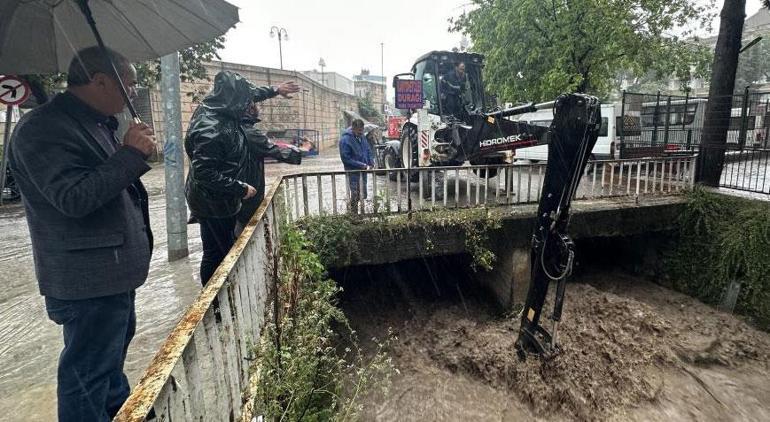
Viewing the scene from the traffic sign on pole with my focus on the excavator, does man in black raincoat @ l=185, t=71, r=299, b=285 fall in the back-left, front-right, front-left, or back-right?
front-right

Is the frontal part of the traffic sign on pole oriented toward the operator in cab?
no

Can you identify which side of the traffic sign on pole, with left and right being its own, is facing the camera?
front

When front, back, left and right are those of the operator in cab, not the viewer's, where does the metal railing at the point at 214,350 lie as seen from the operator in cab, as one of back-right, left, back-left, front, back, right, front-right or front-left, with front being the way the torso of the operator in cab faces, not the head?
front-right

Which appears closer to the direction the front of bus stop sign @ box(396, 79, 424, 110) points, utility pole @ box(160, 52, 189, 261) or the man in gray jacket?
the man in gray jacket

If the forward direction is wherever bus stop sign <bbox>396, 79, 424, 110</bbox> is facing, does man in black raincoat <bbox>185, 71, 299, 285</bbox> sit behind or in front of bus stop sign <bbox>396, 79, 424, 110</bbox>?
in front

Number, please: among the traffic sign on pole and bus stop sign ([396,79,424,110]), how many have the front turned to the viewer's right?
0

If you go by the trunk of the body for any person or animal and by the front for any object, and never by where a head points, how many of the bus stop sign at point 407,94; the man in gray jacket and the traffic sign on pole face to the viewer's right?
1

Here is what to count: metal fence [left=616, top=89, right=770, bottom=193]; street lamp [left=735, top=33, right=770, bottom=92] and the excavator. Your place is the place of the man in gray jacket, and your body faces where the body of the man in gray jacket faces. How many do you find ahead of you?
3

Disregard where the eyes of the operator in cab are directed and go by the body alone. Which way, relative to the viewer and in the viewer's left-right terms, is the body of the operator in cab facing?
facing the viewer and to the right of the viewer

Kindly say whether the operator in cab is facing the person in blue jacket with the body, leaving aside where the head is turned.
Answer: no

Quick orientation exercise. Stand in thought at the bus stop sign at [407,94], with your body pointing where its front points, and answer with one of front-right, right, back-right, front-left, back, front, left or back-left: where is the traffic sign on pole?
right

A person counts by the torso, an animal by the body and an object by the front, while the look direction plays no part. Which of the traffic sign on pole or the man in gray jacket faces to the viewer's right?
the man in gray jacket

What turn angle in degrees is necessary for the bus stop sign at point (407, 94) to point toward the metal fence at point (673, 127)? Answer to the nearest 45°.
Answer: approximately 135° to its left

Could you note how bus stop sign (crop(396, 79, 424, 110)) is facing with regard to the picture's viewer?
facing the viewer

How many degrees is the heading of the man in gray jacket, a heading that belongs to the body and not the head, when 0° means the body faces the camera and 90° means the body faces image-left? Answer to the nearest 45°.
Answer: approximately 270°

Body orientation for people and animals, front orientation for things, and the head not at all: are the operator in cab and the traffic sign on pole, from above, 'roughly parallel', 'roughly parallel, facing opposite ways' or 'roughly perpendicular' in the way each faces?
roughly parallel
